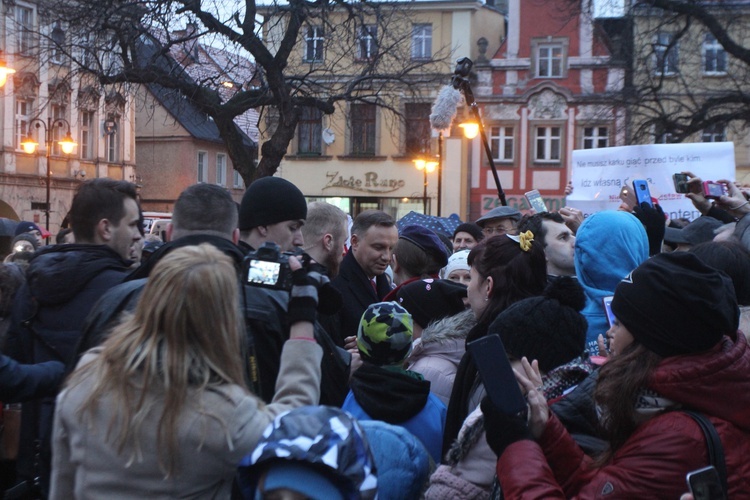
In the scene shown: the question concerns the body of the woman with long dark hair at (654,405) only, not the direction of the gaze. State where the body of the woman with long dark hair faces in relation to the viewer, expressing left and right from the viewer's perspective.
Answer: facing to the left of the viewer

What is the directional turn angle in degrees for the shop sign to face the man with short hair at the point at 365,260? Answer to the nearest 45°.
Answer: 0° — it already faces them

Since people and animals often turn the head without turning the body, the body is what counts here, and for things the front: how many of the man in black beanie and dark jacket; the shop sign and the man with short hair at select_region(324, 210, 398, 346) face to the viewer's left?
0

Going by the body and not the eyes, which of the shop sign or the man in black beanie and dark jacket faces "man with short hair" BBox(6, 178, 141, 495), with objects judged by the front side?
the shop sign

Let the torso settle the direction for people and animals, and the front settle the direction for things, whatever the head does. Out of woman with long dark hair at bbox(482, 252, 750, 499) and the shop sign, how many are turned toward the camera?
1

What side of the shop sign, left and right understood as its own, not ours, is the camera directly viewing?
front

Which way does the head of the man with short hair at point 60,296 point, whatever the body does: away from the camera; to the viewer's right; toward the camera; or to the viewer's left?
to the viewer's right

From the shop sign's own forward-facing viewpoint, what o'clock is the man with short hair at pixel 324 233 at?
The man with short hair is roughly at 12 o'clock from the shop sign.

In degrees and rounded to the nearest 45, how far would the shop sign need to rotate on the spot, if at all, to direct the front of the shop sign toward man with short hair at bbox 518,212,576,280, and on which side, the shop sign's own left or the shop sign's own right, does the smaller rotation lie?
0° — it already faces them

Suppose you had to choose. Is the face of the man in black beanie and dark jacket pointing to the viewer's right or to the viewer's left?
to the viewer's right
